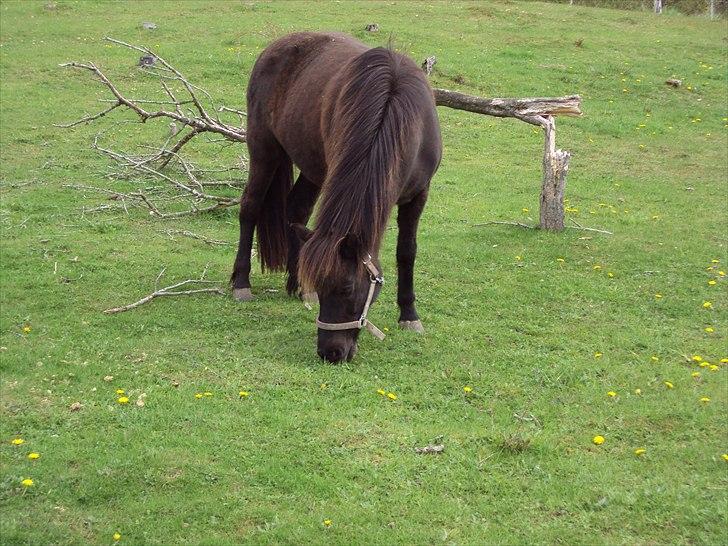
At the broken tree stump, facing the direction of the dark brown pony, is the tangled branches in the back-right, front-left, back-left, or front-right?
front-right

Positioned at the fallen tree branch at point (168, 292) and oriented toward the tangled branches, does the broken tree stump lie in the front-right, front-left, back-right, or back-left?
front-right

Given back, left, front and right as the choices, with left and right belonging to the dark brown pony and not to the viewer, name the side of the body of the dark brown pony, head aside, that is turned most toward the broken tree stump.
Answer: left

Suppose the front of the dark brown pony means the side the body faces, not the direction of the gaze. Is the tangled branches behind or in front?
behind

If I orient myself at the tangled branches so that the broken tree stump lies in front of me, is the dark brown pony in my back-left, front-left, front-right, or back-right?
front-right

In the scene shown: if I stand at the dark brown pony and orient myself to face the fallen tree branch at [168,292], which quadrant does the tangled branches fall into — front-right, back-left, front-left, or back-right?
front-right

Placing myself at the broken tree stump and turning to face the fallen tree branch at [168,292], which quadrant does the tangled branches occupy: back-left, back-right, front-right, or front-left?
front-right

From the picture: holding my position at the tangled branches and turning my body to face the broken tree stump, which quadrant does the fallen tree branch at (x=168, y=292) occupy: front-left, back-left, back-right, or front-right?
front-right

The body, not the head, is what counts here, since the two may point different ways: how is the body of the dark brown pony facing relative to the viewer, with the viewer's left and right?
facing the viewer and to the right of the viewer

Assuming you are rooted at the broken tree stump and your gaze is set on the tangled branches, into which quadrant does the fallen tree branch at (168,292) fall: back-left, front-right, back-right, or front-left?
front-left

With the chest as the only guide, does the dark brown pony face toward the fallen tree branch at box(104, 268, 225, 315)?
no

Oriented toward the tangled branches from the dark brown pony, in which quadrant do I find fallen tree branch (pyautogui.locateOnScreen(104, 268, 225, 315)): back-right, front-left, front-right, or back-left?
front-left
